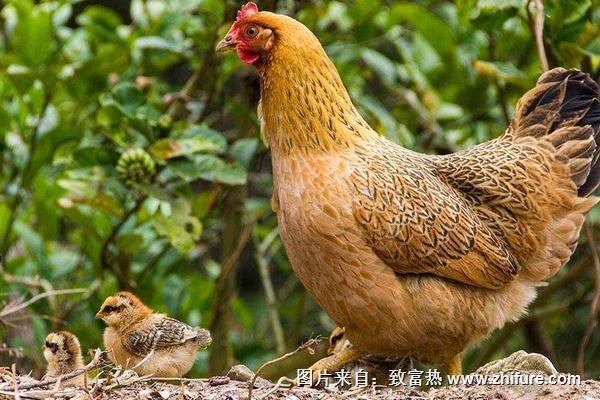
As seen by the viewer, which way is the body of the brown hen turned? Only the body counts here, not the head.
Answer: to the viewer's left

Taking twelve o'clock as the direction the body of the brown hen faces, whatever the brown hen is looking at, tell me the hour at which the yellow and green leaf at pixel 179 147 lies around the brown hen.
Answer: The yellow and green leaf is roughly at 1 o'clock from the brown hen.

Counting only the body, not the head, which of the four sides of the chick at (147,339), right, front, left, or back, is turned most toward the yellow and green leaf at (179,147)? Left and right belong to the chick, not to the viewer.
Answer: right

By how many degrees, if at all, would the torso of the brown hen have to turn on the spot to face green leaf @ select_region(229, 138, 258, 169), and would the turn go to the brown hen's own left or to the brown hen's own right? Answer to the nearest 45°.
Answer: approximately 45° to the brown hen's own right

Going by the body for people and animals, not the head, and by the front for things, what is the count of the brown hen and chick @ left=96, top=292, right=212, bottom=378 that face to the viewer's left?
2

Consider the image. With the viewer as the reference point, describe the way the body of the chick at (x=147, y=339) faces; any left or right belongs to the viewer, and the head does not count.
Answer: facing to the left of the viewer

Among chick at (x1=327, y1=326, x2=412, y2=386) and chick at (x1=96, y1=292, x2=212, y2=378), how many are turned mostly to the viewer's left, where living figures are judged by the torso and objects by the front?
2

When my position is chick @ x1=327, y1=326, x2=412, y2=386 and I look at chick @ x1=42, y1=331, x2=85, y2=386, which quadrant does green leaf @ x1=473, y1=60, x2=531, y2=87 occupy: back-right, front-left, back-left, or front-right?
back-right

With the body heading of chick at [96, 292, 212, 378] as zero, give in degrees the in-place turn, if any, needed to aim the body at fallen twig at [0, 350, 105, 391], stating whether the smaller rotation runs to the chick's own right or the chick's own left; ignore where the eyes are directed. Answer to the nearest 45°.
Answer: approximately 45° to the chick's own left

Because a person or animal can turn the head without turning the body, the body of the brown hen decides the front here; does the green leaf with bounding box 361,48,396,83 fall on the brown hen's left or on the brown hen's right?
on the brown hen's right

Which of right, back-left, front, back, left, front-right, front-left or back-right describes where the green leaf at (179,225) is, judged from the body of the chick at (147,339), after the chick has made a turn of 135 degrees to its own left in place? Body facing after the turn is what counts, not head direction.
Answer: back-left

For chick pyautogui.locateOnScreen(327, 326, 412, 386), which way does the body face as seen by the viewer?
to the viewer's left

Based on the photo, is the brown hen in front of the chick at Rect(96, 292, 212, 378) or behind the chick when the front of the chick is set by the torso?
behind
